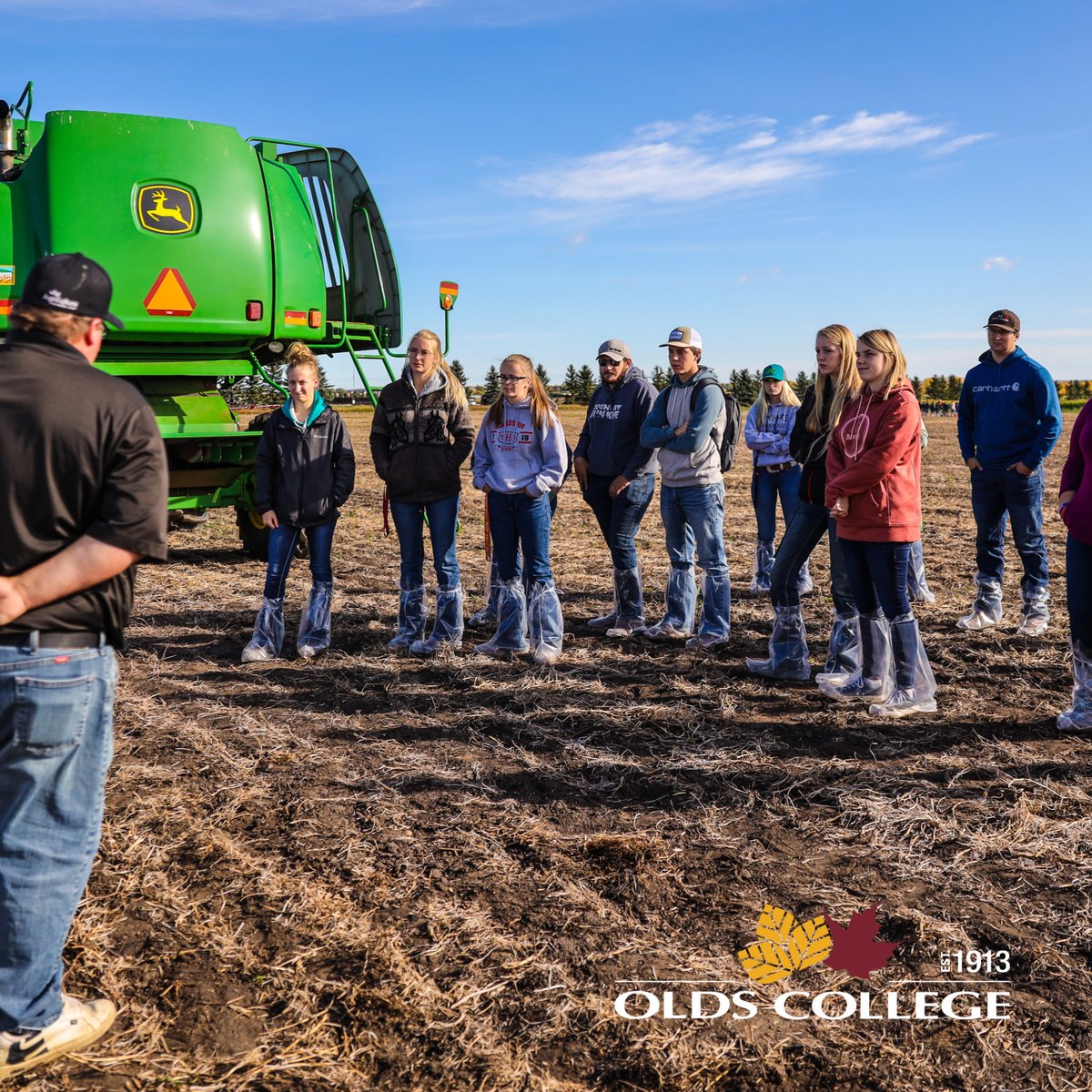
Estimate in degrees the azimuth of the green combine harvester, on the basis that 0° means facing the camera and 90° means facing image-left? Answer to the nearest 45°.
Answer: approximately 180°

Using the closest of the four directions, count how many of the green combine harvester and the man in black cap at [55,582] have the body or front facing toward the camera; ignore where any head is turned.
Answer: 0

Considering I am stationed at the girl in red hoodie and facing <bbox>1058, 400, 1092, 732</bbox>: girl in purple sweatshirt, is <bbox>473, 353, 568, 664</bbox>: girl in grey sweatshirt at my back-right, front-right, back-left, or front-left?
back-left

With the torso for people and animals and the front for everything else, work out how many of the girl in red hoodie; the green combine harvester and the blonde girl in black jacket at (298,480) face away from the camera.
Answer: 1

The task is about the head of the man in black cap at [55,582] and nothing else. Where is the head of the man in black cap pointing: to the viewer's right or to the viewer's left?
to the viewer's right

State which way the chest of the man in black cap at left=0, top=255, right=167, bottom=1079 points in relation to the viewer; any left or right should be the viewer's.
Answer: facing away from the viewer and to the right of the viewer

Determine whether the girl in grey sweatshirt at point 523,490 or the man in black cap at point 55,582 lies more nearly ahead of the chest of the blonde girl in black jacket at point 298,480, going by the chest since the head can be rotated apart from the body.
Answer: the man in black cap

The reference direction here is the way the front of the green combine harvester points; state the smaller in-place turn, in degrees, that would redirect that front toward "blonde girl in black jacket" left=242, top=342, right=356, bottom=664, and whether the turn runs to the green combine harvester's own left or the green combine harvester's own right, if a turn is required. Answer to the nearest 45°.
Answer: approximately 180°

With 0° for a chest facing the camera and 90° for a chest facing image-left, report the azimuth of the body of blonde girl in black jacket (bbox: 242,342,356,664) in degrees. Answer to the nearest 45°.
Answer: approximately 0°

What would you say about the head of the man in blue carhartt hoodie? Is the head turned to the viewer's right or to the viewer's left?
to the viewer's left
